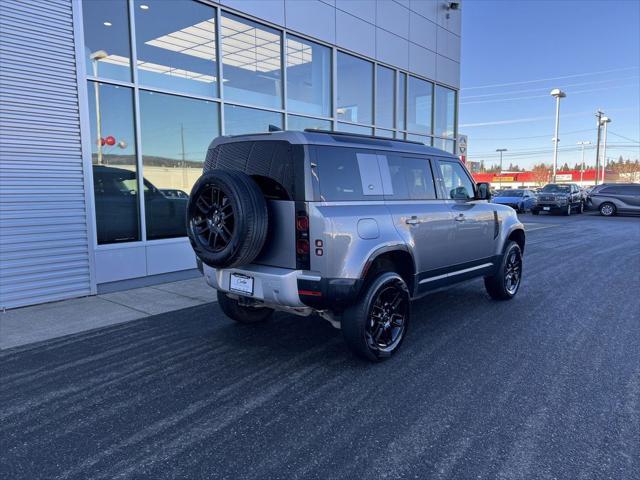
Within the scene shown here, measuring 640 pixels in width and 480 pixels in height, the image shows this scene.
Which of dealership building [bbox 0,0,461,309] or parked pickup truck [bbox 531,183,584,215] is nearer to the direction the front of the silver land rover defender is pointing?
the parked pickup truck

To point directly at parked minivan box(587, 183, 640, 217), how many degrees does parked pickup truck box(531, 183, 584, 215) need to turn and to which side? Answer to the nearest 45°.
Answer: approximately 135° to its left

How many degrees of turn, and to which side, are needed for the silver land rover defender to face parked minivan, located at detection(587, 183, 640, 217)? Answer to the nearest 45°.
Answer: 0° — it already faces it

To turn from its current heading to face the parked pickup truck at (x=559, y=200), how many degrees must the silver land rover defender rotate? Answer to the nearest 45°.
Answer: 0° — it already faces it

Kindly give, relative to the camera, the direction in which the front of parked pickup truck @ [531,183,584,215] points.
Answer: facing the viewer and to the left of the viewer

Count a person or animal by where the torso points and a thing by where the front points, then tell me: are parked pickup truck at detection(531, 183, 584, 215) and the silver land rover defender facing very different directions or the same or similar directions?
very different directions

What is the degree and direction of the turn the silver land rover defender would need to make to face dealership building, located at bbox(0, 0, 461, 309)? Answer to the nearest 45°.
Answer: approximately 90° to its left

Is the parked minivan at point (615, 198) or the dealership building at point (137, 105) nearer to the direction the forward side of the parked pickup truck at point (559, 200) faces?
the dealership building

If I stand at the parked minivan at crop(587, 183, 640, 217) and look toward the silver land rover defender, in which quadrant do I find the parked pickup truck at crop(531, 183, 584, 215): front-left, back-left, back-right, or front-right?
front-right

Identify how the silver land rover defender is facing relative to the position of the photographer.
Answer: facing away from the viewer and to the right of the viewer

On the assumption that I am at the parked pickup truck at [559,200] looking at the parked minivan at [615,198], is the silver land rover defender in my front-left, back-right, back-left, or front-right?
back-right

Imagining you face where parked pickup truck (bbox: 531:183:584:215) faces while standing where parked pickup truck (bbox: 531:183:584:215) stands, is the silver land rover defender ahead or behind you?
ahead
